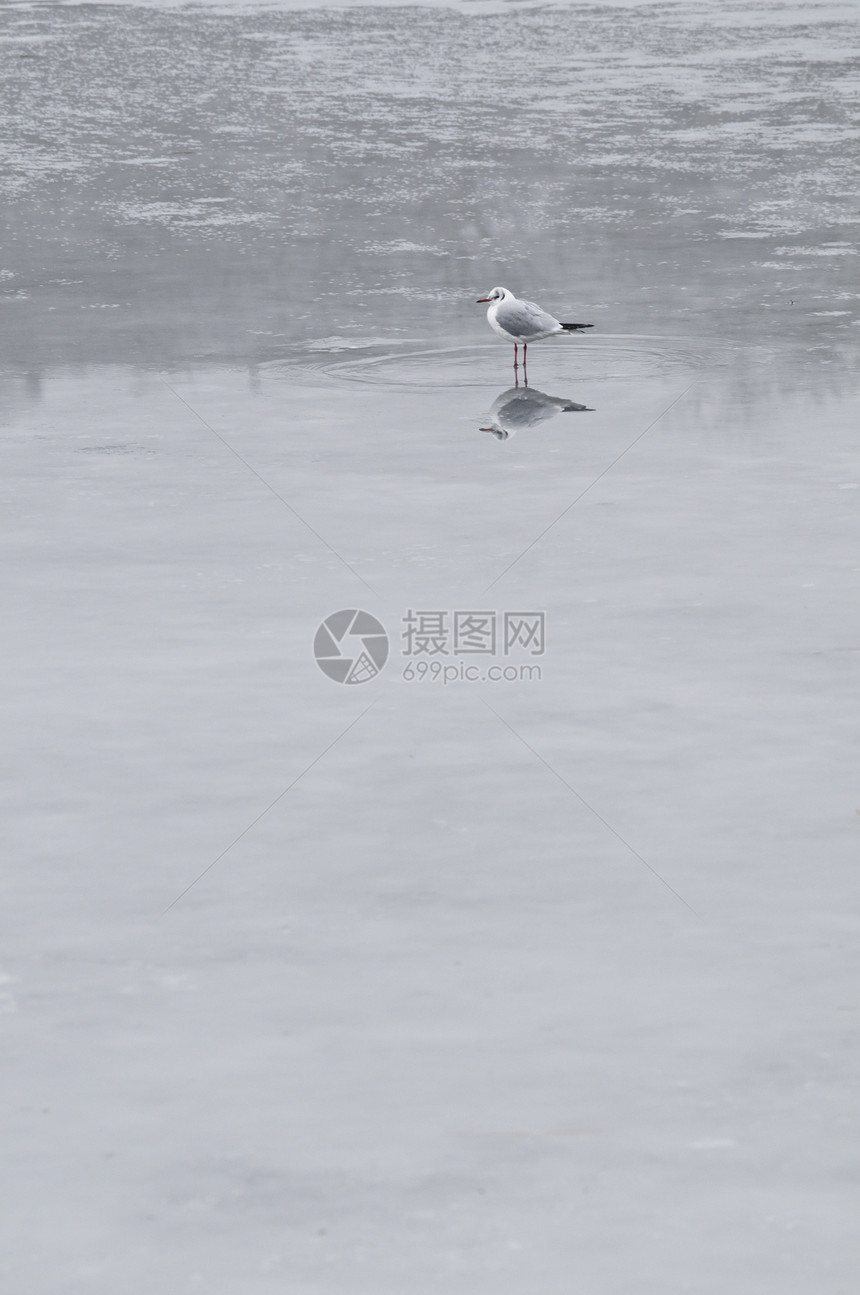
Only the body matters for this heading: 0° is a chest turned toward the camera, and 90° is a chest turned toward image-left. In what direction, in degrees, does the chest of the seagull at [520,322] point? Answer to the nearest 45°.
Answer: approximately 90°
